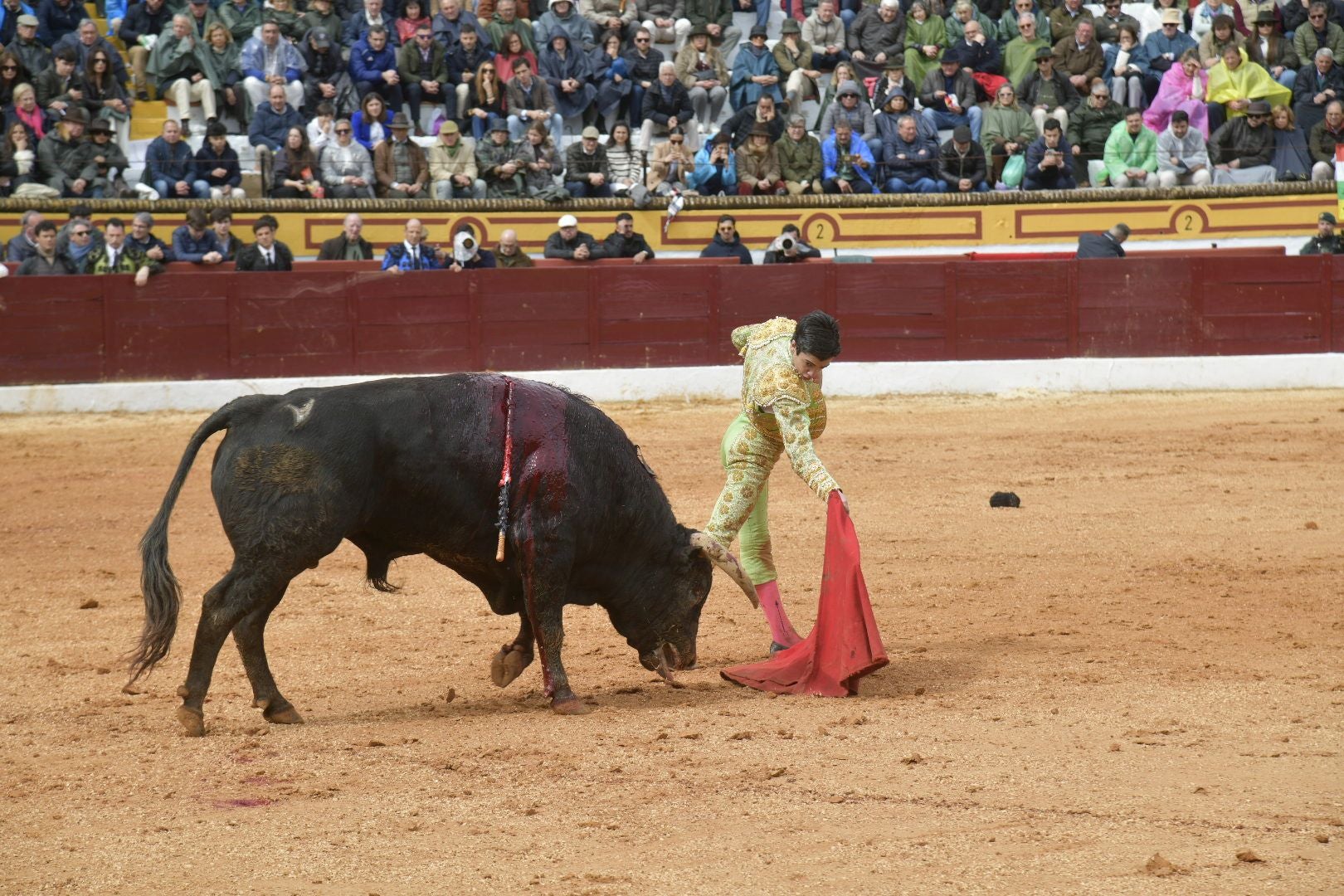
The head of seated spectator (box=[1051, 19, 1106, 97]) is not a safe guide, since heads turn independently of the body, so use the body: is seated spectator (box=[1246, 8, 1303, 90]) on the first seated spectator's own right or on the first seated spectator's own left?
on the first seated spectator's own left

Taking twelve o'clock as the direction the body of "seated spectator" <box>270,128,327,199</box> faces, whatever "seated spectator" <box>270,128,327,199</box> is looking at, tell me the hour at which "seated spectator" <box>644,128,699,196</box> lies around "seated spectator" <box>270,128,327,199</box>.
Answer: "seated spectator" <box>644,128,699,196</box> is roughly at 9 o'clock from "seated spectator" <box>270,128,327,199</box>.

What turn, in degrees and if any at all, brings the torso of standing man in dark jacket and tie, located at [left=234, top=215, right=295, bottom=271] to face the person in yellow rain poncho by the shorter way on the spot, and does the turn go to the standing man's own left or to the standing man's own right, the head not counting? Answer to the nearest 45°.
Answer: approximately 90° to the standing man's own left

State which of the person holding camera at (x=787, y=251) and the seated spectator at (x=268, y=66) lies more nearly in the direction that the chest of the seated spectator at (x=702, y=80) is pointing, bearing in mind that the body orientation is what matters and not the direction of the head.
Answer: the person holding camera

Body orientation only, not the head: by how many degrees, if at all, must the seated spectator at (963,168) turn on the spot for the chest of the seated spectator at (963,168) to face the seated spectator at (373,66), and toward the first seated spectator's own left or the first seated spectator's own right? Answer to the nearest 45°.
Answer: approximately 90° to the first seated spectator's own right

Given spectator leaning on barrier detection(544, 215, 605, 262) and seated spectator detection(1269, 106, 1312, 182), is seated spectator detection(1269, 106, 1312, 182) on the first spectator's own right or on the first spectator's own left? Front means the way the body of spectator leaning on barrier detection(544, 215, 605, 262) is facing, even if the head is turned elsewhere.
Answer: on the first spectator's own left

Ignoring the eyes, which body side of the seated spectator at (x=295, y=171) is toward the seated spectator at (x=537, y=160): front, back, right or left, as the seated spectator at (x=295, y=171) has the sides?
left
